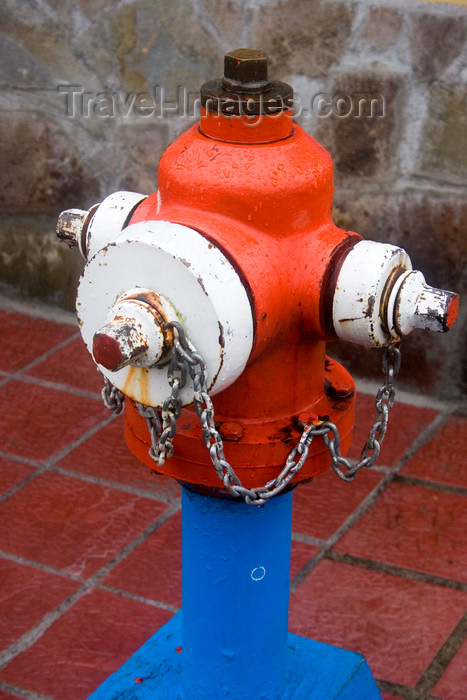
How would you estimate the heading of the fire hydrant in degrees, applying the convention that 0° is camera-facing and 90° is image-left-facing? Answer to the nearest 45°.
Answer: approximately 45°
